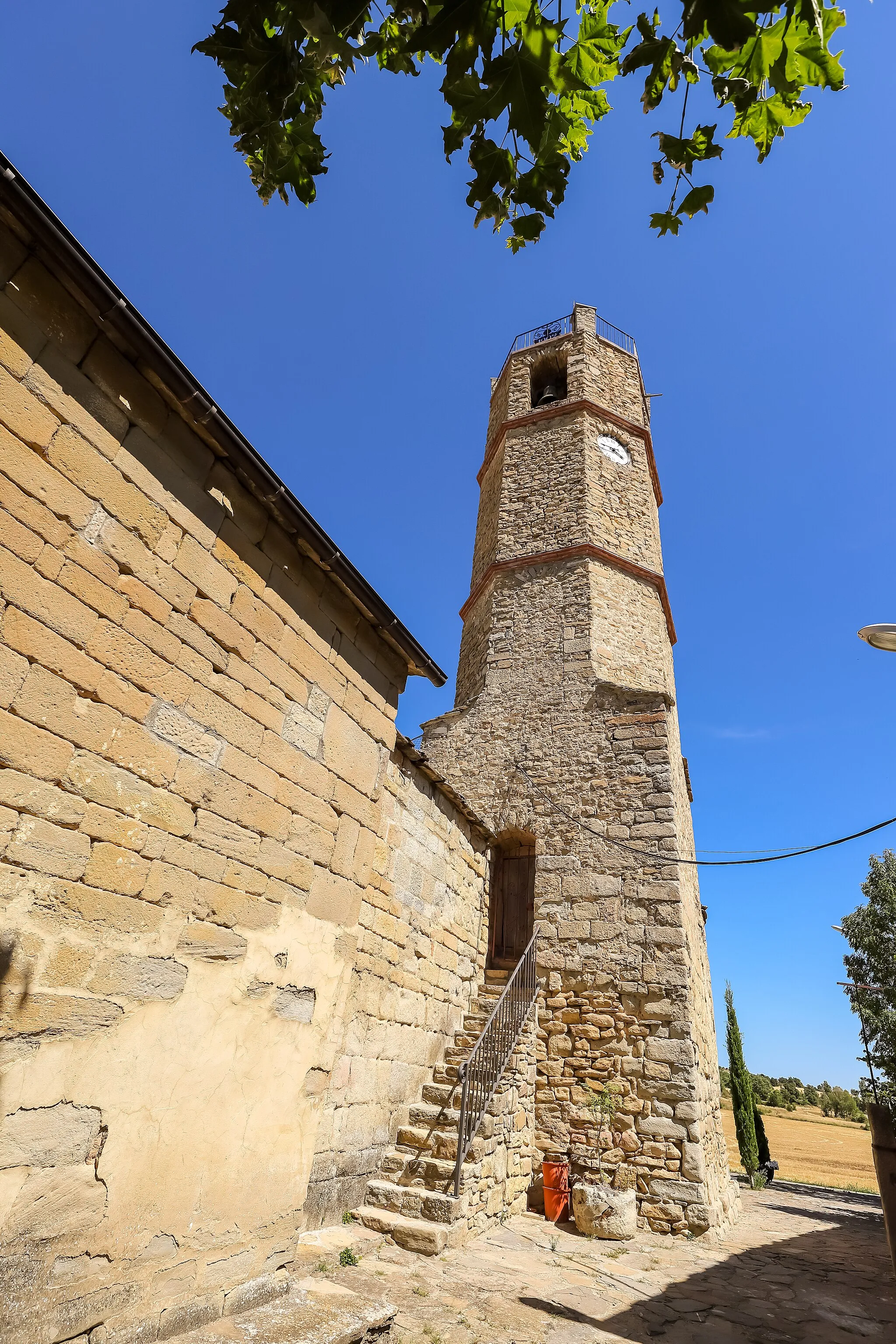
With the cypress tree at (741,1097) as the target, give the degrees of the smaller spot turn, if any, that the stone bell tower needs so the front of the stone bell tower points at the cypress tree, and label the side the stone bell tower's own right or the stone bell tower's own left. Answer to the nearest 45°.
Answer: approximately 180°

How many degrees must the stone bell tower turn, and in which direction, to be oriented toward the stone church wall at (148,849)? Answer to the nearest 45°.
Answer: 0° — it already faces it

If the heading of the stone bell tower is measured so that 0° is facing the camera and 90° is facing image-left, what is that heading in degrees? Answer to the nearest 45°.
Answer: approximately 0°

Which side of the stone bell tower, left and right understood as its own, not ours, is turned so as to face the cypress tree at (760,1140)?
back

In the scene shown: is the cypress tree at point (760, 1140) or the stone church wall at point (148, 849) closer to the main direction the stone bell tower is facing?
the stone church wall

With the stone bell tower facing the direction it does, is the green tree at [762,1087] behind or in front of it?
behind

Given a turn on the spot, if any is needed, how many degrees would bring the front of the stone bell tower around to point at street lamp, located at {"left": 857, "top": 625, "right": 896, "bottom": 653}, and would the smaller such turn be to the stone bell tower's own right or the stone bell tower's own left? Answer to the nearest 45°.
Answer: approximately 45° to the stone bell tower's own left
